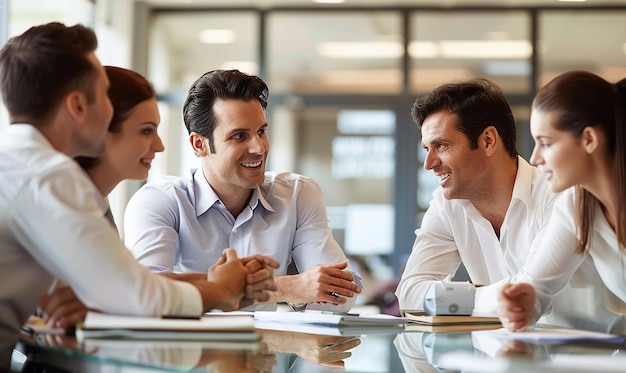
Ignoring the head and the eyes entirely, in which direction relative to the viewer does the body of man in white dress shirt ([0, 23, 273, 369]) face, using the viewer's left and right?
facing away from the viewer and to the right of the viewer

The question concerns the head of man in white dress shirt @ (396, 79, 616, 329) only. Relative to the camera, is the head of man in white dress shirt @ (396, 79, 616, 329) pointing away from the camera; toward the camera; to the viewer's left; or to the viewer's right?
to the viewer's left

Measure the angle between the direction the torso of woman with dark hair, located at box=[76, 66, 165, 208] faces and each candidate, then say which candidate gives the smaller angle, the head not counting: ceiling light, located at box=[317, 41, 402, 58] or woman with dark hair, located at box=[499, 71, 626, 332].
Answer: the woman with dark hair

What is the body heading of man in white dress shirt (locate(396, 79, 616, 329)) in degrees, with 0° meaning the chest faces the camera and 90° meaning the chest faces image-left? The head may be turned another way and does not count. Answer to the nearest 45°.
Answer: approximately 45°

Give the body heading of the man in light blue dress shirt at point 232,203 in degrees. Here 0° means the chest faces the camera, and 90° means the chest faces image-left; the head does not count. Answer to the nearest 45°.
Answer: approximately 315°

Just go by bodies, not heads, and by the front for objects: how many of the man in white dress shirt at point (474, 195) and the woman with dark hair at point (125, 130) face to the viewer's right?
1

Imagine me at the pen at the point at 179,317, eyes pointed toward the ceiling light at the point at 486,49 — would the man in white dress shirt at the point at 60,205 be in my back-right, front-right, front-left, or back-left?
back-left

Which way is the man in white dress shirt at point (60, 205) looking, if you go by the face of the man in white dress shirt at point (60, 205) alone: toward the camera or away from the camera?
away from the camera

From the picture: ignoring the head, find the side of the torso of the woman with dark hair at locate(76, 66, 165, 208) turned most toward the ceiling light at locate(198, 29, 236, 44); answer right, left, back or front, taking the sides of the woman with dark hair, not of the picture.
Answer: left

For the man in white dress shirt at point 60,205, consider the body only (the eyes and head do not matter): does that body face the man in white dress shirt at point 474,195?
yes

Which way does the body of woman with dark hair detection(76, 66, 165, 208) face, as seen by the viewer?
to the viewer's right

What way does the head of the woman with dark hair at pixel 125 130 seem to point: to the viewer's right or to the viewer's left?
to the viewer's right

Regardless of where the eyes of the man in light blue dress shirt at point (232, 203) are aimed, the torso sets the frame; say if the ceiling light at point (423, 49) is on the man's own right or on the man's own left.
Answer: on the man's own left

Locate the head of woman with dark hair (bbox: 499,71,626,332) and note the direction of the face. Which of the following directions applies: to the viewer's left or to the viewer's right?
to the viewer's left

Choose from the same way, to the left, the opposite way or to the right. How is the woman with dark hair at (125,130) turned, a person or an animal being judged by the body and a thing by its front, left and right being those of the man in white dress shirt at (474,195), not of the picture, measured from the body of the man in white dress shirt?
the opposite way
